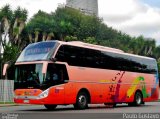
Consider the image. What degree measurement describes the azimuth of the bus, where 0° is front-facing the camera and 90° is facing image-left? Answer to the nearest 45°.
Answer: approximately 45°

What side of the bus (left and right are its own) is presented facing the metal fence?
right
